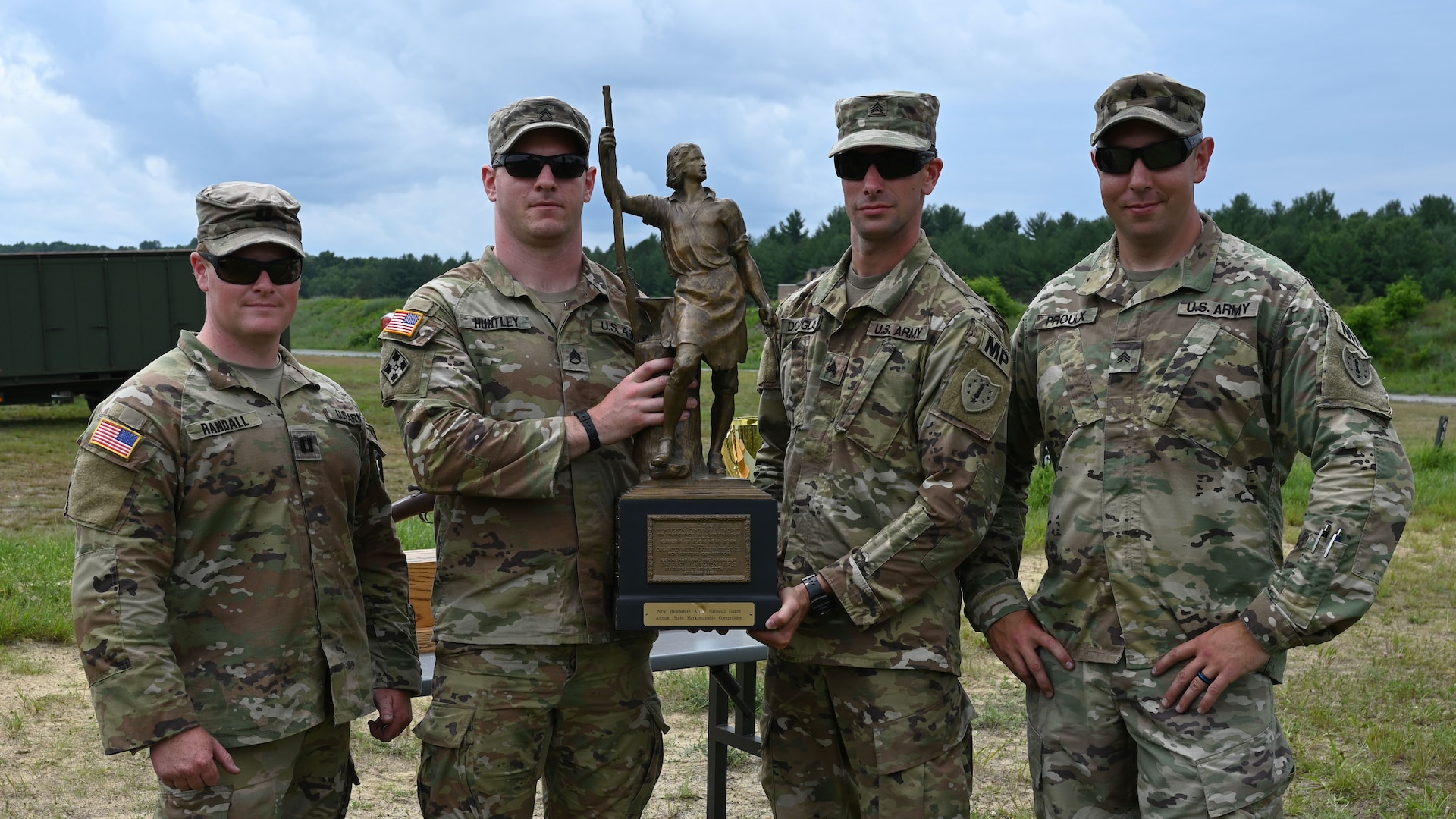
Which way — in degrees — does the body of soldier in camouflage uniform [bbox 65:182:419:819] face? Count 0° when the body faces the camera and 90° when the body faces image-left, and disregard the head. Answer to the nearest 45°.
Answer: approximately 315°

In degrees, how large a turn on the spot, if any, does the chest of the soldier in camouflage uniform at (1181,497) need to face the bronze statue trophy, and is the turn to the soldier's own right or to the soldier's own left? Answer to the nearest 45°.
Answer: approximately 45° to the soldier's own right

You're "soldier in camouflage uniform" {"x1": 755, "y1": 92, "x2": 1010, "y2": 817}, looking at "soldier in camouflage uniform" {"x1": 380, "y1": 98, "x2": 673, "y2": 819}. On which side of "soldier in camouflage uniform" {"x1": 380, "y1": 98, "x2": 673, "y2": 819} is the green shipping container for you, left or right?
right

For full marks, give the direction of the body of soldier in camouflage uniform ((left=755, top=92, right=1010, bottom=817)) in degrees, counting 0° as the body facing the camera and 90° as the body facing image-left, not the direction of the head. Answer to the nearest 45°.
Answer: approximately 45°

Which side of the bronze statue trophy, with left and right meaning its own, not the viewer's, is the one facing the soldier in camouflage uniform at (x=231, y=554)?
right

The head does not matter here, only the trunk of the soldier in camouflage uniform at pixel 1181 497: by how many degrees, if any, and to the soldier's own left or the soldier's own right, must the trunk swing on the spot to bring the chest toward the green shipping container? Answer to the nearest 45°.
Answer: approximately 90° to the soldier's own right

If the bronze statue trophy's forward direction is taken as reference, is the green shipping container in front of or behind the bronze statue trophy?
behind
